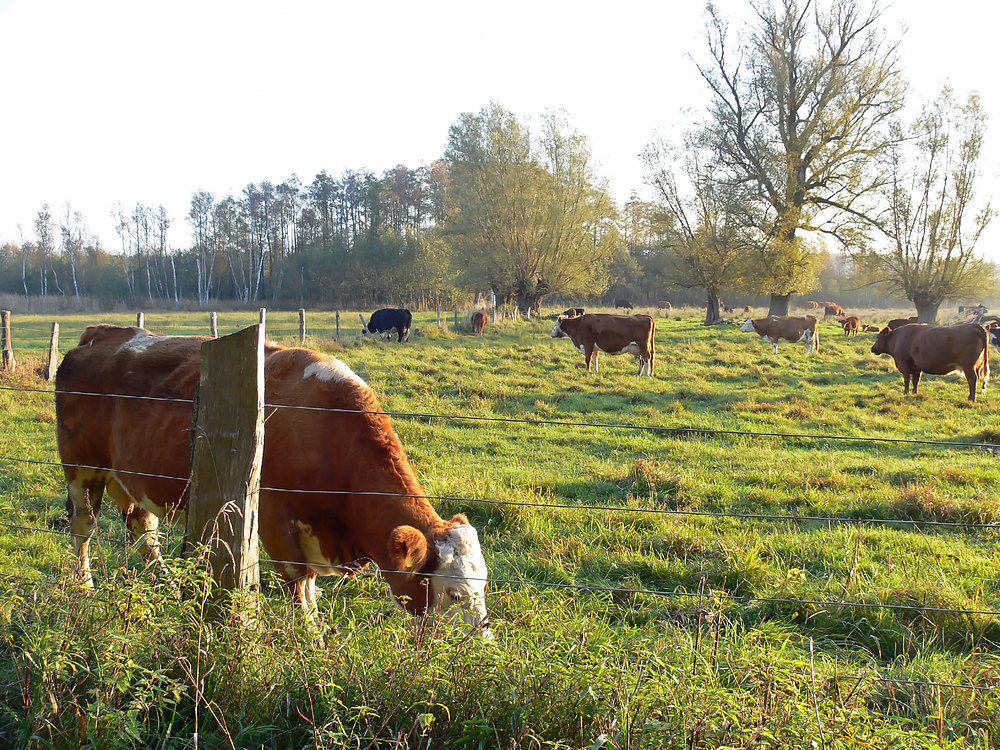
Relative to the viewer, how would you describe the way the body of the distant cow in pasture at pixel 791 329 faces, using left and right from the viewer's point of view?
facing to the left of the viewer

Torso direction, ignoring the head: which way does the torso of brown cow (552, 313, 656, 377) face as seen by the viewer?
to the viewer's left

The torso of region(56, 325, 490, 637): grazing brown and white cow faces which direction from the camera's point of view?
to the viewer's right

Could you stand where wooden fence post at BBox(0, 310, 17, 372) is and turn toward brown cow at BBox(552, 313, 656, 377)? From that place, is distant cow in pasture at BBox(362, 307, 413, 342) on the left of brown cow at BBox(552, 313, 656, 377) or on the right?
left

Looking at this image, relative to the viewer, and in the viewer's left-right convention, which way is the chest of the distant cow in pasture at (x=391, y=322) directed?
facing to the left of the viewer

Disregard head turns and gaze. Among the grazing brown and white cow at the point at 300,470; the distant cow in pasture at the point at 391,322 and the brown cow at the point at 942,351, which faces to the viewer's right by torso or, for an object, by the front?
the grazing brown and white cow

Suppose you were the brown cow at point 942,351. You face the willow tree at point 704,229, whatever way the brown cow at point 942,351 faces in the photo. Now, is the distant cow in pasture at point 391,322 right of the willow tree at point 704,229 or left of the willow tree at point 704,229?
left

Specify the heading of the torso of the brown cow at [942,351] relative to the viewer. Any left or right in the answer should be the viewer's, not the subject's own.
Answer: facing to the left of the viewer

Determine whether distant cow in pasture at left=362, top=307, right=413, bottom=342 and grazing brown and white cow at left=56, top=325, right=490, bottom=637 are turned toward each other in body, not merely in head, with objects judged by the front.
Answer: no

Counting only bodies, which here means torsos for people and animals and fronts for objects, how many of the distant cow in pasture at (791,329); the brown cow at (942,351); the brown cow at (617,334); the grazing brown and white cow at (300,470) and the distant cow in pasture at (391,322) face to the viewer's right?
1

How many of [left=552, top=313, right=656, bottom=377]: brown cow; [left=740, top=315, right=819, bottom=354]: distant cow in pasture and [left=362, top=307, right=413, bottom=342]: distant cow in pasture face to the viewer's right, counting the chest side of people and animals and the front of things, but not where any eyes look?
0

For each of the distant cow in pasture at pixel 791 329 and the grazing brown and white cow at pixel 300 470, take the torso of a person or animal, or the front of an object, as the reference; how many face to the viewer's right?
1

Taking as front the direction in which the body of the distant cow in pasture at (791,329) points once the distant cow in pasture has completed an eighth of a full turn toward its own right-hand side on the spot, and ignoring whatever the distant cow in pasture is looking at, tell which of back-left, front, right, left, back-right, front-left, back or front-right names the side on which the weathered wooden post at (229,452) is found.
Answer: back-left

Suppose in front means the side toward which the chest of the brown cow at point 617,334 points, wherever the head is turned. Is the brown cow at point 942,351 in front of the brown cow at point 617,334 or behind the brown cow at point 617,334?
behind

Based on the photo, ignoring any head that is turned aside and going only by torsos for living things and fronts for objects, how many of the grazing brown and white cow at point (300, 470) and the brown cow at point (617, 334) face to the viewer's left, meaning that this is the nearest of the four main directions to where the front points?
1

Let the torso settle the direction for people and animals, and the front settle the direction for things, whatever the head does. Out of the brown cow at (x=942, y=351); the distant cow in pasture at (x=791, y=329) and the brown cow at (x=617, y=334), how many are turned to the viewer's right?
0

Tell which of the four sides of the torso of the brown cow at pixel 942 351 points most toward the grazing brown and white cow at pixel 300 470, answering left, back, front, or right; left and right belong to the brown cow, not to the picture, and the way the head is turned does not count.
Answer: left

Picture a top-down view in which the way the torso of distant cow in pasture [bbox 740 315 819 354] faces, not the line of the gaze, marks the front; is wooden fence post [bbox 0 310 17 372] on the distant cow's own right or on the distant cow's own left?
on the distant cow's own left

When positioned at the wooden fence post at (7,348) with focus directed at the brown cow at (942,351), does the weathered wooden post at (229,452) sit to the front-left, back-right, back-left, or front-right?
front-right
